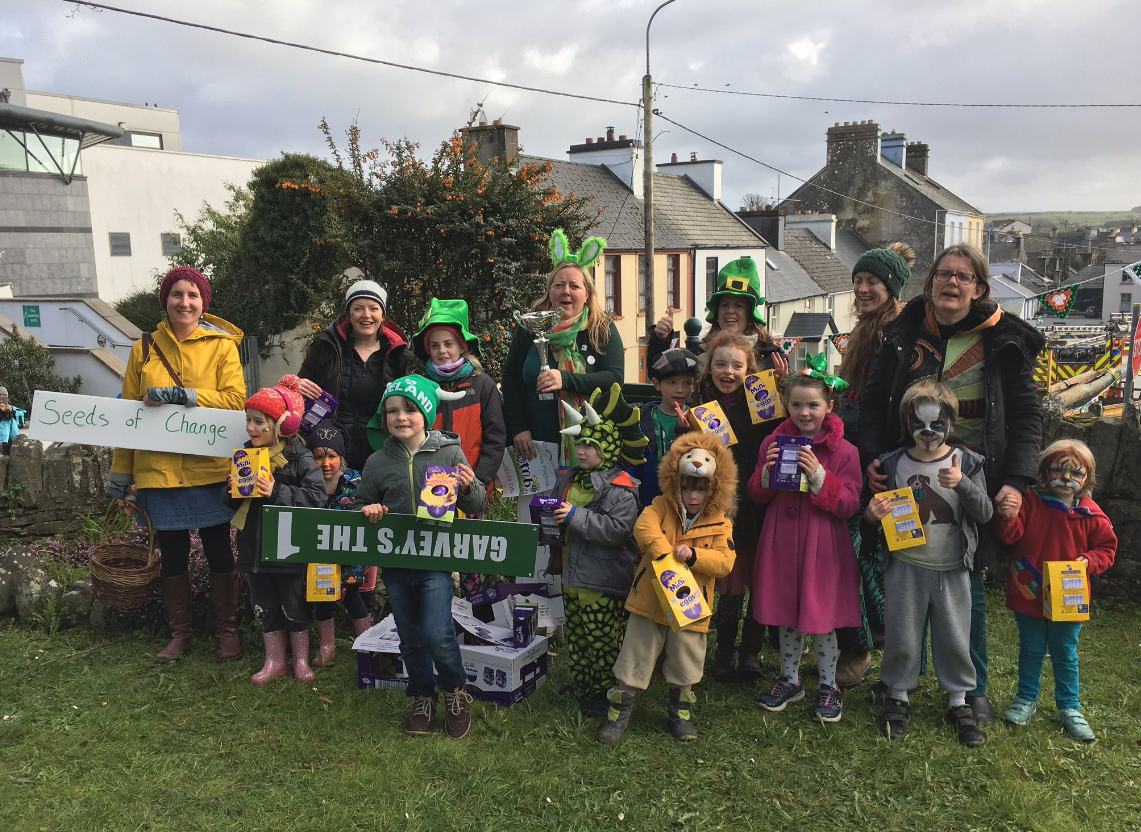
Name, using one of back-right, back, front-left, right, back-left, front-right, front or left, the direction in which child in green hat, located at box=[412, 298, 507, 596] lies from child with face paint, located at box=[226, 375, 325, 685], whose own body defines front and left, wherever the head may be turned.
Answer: back-left

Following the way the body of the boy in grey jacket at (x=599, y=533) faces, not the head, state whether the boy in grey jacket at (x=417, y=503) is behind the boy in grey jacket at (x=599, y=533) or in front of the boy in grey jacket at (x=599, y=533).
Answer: in front

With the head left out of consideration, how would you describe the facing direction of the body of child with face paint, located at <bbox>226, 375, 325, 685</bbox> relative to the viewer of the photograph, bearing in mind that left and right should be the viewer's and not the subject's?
facing the viewer and to the left of the viewer

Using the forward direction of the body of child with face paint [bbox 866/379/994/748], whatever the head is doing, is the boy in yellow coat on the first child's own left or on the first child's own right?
on the first child's own right

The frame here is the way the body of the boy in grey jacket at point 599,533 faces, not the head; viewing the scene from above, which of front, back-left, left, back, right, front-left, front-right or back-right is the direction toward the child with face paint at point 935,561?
back-left

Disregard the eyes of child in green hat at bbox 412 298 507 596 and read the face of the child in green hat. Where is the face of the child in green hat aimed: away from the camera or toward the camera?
toward the camera

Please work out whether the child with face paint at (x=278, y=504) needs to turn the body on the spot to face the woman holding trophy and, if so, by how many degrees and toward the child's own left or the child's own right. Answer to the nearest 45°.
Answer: approximately 135° to the child's own left

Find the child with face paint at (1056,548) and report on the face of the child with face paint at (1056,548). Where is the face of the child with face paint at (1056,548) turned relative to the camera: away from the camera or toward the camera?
toward the camera

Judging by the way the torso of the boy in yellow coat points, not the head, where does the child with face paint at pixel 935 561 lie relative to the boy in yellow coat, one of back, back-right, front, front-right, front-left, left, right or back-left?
left

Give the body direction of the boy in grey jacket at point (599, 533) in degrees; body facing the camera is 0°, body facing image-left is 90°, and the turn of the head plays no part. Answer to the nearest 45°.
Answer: approximately 45°

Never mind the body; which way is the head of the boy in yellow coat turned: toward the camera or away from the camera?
toward the camera

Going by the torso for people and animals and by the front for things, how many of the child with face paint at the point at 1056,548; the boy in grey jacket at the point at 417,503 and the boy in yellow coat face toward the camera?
3

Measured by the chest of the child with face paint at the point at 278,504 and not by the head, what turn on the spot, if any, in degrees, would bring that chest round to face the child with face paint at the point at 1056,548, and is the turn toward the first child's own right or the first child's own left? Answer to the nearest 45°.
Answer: approximately 90° to the first child's own left

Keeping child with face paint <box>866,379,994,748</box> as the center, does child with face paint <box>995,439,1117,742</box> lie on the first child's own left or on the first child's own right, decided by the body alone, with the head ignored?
on the first child's own left

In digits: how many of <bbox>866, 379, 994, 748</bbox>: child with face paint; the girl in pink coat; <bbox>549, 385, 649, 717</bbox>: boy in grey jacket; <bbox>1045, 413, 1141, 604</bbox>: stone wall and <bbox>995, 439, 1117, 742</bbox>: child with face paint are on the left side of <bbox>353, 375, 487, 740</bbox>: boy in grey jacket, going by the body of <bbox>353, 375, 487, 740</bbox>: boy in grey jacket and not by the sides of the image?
5

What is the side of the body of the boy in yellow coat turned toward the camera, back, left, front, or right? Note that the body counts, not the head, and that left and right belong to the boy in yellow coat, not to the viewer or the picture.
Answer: front

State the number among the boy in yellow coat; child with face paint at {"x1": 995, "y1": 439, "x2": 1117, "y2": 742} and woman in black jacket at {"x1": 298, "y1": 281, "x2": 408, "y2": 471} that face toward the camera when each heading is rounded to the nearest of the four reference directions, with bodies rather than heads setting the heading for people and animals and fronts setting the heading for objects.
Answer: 3

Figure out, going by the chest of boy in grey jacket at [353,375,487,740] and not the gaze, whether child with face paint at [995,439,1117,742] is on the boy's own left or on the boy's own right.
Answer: on the boy's own left

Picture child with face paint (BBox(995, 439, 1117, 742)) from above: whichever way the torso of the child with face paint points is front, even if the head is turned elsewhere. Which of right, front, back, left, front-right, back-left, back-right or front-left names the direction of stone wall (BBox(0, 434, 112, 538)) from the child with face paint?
right

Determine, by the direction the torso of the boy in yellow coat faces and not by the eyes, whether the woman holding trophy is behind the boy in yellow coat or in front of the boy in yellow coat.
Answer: behind
